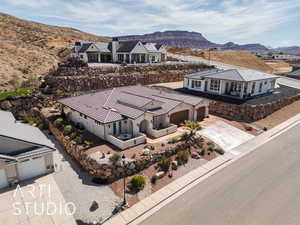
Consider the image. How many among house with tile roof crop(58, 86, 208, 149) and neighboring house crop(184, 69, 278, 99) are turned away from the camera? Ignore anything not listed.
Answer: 0

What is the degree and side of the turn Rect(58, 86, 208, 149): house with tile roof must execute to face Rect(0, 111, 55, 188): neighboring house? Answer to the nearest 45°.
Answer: approximately 90° to its right

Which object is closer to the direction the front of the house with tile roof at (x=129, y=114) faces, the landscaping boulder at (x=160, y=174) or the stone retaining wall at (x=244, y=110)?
the landscaping boulder

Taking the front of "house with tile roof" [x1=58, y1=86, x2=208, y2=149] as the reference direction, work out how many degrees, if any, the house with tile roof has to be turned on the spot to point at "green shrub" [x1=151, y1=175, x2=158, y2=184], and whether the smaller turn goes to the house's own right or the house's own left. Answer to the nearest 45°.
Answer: approximately 45° to the house's own right

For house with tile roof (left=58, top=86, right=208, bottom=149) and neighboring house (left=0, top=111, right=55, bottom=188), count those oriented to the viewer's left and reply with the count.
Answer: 0

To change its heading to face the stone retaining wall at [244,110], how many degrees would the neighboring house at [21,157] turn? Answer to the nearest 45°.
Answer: approximately 45° to its left

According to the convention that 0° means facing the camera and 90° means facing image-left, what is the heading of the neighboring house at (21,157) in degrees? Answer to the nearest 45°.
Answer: approximately 315°

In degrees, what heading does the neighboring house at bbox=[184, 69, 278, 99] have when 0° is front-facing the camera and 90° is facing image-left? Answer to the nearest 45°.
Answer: approximately 45°

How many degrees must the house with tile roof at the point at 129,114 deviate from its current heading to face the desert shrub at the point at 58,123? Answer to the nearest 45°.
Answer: approximately 135° to its right

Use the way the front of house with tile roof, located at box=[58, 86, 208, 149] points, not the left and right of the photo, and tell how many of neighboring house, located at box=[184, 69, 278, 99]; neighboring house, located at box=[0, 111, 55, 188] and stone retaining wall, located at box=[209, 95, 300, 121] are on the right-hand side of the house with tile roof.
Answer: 1
